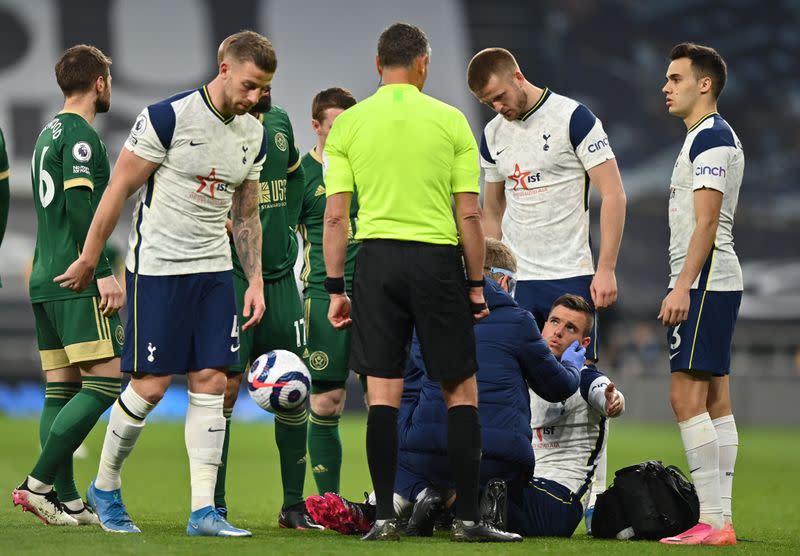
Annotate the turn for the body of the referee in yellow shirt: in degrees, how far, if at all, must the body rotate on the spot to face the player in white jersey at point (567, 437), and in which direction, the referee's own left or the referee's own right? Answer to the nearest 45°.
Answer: approximately 45° to the referee's own right

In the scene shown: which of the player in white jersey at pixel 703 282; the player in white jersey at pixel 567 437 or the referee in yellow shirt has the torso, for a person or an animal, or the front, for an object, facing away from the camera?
the referee in yellow shirt

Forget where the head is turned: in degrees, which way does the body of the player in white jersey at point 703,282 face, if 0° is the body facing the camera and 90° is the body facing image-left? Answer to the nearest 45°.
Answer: approximately 90°

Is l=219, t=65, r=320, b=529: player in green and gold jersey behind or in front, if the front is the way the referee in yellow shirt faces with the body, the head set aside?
in front

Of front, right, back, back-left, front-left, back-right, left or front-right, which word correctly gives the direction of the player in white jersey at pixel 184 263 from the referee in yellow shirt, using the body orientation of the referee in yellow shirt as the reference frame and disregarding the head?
left

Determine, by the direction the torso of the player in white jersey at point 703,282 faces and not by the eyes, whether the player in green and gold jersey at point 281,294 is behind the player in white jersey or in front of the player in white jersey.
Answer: in front

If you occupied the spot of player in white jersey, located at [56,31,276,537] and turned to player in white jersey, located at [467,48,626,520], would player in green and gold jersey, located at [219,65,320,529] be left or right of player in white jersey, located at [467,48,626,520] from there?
left

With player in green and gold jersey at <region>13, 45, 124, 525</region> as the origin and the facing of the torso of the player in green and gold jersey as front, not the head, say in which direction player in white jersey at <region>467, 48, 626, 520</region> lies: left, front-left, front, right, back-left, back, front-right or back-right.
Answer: front-right

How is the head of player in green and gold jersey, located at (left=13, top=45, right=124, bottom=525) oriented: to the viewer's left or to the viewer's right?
to the viewer's right

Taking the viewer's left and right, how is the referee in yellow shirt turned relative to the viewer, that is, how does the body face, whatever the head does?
facing away from the viewer
